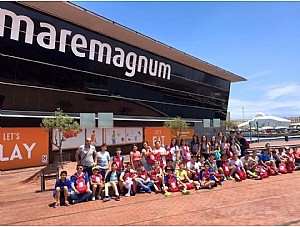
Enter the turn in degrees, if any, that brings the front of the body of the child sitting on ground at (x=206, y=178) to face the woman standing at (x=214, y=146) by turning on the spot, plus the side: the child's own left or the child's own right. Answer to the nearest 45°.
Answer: approximately 180°

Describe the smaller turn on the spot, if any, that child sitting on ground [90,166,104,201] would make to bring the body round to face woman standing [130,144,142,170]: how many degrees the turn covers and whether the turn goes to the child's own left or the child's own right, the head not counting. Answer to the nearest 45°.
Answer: approximately 135° to the child's own left

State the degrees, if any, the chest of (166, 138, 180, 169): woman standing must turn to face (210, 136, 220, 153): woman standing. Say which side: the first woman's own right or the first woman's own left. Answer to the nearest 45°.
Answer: approximately 135° to the first woman's own left

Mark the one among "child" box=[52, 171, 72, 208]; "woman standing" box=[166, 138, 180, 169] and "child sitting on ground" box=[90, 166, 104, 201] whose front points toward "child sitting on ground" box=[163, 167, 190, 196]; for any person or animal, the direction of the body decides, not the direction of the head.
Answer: the woman standing

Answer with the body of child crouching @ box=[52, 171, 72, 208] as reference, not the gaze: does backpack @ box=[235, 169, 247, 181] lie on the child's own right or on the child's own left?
on the child's own left

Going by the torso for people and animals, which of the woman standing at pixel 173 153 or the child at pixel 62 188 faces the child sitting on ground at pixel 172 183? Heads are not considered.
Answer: the woman standing
